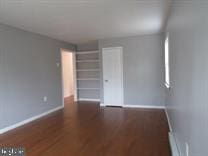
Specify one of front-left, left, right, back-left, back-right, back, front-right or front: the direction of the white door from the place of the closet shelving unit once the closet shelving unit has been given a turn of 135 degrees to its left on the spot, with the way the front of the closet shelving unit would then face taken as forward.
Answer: right

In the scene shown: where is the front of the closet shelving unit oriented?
toward the camera
